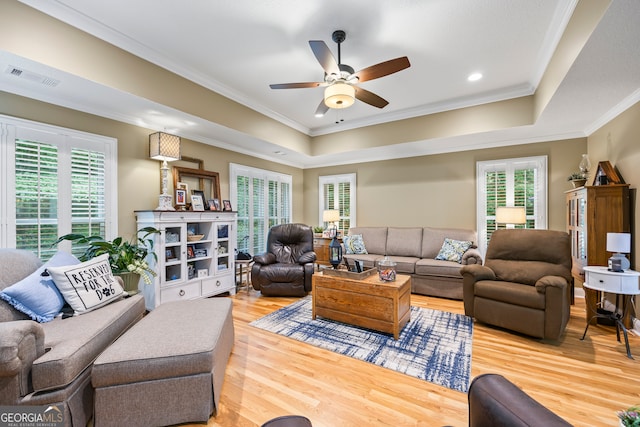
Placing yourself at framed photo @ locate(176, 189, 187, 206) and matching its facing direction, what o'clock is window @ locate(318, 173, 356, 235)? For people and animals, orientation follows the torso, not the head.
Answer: The window is roughly at 10 o'clock from the framed photo.

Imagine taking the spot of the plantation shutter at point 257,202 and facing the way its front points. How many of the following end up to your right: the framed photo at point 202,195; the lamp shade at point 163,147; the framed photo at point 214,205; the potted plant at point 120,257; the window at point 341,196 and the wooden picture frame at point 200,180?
5

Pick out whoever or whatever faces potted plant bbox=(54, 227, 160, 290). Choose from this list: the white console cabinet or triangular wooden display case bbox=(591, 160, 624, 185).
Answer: the triangular wooden display case

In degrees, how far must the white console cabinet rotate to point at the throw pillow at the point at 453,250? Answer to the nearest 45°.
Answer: approximately 45° to its left

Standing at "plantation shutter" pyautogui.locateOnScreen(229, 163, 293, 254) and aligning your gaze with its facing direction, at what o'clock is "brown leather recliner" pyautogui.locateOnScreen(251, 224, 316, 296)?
The brown leather recliner is roughly at 1 o'clock from the plantation shutter.

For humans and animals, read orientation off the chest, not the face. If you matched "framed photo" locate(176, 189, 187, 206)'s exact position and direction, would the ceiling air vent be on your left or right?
on your right

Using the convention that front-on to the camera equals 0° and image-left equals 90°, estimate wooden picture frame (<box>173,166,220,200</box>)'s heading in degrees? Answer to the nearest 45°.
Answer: approximately 315°

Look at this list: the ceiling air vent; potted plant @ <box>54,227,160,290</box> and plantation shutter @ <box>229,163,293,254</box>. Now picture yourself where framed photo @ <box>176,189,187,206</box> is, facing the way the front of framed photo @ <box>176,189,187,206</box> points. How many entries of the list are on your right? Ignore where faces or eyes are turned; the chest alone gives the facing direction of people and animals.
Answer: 2

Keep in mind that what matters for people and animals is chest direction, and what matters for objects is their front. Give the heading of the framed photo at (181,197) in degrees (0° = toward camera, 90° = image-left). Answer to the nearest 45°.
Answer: approximately 315°

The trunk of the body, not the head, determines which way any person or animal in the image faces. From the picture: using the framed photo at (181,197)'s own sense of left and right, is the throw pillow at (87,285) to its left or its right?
on its right
